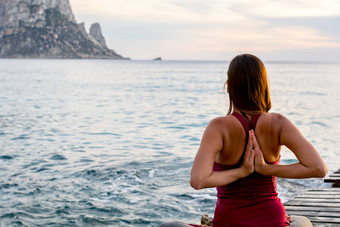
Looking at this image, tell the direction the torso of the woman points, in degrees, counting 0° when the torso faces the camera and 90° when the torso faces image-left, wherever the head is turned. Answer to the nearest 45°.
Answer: approximately 180°

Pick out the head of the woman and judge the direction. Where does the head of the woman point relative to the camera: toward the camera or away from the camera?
away from the camera
